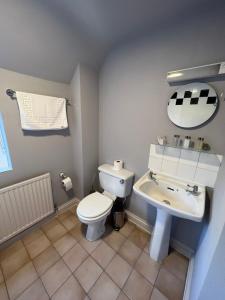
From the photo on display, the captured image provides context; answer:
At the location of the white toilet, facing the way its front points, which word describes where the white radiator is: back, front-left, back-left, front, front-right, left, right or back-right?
front-right

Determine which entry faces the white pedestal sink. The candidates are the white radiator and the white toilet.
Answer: the white radiator

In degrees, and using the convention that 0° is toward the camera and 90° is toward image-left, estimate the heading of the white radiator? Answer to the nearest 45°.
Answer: approximately 315°

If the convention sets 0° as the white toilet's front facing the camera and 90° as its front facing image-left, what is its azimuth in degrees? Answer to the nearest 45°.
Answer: approximately 45°

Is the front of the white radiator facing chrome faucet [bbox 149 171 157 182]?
yes

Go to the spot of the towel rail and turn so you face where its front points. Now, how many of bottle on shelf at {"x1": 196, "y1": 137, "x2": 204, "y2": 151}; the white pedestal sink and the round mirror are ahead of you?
3

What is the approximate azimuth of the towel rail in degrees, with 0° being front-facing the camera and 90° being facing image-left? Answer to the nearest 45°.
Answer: approximately 315°
